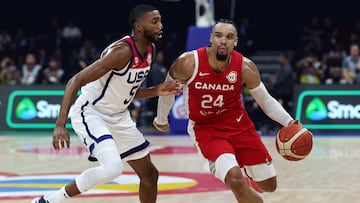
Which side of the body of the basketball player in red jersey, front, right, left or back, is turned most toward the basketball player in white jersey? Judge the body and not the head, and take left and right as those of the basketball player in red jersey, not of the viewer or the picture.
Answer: right

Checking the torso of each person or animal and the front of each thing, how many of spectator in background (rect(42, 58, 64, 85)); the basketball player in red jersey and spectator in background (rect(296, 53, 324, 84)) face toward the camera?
3

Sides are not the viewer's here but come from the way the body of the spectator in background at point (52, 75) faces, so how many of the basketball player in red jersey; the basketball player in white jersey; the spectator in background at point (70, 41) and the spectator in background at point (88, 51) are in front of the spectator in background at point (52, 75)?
2

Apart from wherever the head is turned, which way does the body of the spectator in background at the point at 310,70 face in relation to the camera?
toward the camera

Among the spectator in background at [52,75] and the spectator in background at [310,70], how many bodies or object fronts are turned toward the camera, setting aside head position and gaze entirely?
2

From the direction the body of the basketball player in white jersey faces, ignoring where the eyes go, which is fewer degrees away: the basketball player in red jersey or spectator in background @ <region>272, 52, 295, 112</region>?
the basketball player in red jersey

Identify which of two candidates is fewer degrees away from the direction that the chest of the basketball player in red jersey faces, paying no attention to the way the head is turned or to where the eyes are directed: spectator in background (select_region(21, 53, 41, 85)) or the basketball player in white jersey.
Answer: the basketball player in white jersey

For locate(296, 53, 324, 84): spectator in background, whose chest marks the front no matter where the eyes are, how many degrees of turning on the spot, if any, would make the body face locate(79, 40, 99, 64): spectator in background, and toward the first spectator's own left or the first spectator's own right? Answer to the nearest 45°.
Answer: approximately 90° to the first spectator's own right

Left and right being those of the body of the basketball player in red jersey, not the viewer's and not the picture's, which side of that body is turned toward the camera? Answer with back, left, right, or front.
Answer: front

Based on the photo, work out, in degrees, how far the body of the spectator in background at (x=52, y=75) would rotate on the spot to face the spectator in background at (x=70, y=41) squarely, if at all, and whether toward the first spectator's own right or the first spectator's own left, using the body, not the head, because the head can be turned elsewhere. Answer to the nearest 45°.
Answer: approximately 180°
